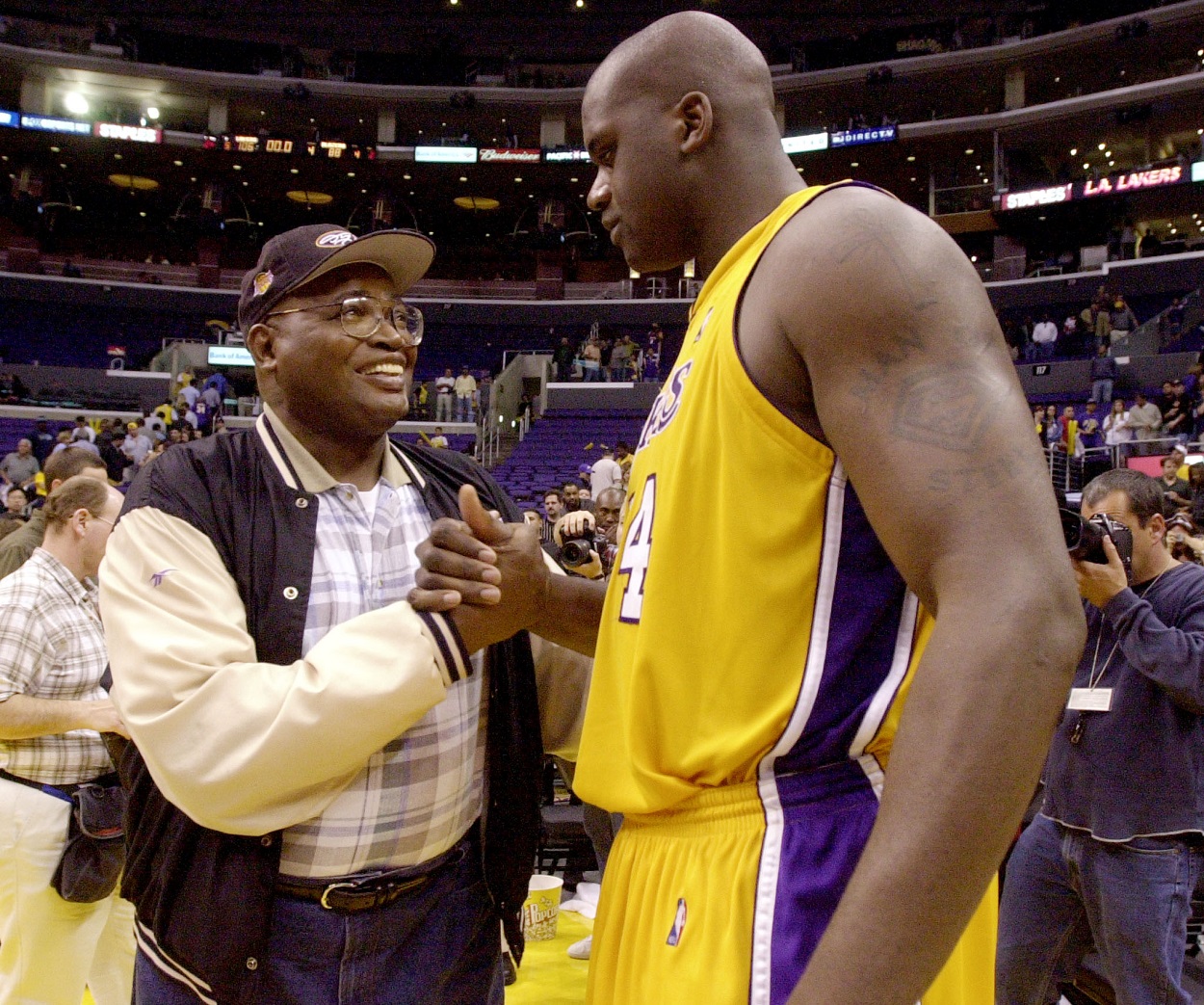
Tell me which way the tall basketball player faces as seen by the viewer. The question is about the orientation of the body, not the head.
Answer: to the viewer's left

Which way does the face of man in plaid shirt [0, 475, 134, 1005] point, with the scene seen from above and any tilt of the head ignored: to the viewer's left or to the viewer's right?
to the viewer's right

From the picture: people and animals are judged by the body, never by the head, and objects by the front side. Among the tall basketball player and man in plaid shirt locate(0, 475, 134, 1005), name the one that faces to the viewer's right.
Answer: the man in plaid shirt

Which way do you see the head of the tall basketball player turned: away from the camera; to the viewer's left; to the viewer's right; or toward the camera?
to the viewer's left

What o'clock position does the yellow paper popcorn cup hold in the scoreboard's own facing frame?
The yellow paper popcorn cup is roughly at 12 o'clock from the scoreboard.

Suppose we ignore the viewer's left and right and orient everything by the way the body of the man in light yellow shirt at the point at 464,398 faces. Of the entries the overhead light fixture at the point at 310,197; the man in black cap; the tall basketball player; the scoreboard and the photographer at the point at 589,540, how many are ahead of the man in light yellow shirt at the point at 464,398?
3

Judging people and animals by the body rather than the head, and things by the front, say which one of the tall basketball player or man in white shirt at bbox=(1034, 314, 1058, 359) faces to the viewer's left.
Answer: the tall basketball player

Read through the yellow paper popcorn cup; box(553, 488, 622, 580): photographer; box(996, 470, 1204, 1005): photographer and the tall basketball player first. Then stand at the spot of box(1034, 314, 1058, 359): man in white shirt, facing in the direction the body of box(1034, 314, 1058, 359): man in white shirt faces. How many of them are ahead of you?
4

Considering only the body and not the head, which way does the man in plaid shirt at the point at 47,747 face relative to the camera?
to the viewer's right

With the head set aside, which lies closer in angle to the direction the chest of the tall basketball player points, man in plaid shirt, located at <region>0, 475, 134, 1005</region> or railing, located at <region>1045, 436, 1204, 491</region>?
the man in plaid shirt

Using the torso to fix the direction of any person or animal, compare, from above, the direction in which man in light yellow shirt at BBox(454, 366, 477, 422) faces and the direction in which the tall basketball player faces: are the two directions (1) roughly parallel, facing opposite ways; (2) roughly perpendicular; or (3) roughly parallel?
roughly perpendicular

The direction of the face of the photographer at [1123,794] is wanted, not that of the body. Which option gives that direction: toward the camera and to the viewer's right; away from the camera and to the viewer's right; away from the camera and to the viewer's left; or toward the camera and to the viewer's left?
toward the camera and to the viewer's left
